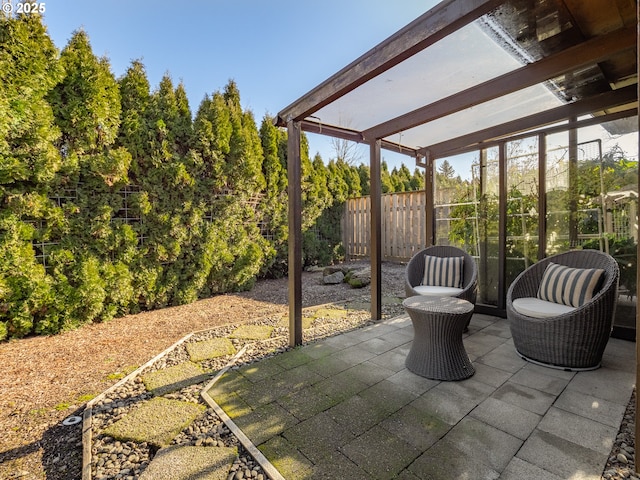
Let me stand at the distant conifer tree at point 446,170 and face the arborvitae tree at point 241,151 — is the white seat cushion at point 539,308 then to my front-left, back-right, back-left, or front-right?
front-left

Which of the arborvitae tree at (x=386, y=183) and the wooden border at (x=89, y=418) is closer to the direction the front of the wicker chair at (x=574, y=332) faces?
the wooden border

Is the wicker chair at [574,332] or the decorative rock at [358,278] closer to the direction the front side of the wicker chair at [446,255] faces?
the wicker chair

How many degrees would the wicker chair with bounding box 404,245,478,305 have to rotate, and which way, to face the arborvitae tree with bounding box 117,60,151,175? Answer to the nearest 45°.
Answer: approximately 90° to its right

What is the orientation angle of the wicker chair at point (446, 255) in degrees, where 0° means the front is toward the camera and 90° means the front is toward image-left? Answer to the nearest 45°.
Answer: approximately 0°

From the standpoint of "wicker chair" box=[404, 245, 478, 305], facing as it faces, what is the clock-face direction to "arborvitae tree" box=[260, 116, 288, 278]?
The arborvitae tree is roughly at 4 o'clock from the wicker chair.

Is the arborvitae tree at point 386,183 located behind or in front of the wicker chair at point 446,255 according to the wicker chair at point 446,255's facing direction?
behind
